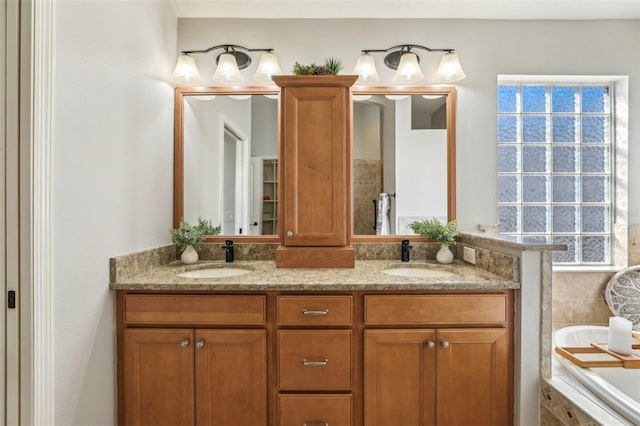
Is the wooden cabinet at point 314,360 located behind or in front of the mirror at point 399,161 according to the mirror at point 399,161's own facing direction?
in front

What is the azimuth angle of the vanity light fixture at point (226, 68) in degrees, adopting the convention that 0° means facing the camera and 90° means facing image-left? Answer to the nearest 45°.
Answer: approximately 0°

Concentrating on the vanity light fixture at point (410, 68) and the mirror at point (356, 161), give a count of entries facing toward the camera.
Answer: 2

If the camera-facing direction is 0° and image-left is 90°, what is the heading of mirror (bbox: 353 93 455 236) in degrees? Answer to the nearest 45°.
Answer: approximately 0°

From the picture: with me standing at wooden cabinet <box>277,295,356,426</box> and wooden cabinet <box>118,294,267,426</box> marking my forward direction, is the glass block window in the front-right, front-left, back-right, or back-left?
back-right

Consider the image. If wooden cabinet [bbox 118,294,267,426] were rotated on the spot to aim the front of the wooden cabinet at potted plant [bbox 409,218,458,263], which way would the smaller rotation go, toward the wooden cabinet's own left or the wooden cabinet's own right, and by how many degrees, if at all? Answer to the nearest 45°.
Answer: approximately 90° to the wooden cabinet's own left

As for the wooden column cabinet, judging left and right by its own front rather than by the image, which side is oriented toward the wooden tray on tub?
left

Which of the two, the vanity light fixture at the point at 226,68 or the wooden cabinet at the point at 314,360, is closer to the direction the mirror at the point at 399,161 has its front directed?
the wooden cabinet
